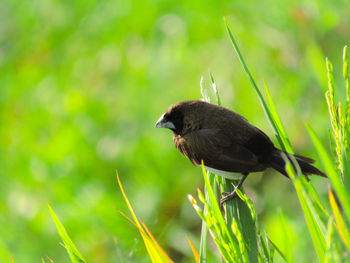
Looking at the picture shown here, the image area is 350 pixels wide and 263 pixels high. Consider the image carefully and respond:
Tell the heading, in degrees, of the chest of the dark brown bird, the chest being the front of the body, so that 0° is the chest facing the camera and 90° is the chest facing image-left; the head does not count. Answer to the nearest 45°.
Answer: approximately 90°

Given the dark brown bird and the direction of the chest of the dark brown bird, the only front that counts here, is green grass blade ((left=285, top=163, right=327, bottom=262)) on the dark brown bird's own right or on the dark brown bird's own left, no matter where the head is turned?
on the dark brown bird's own left
